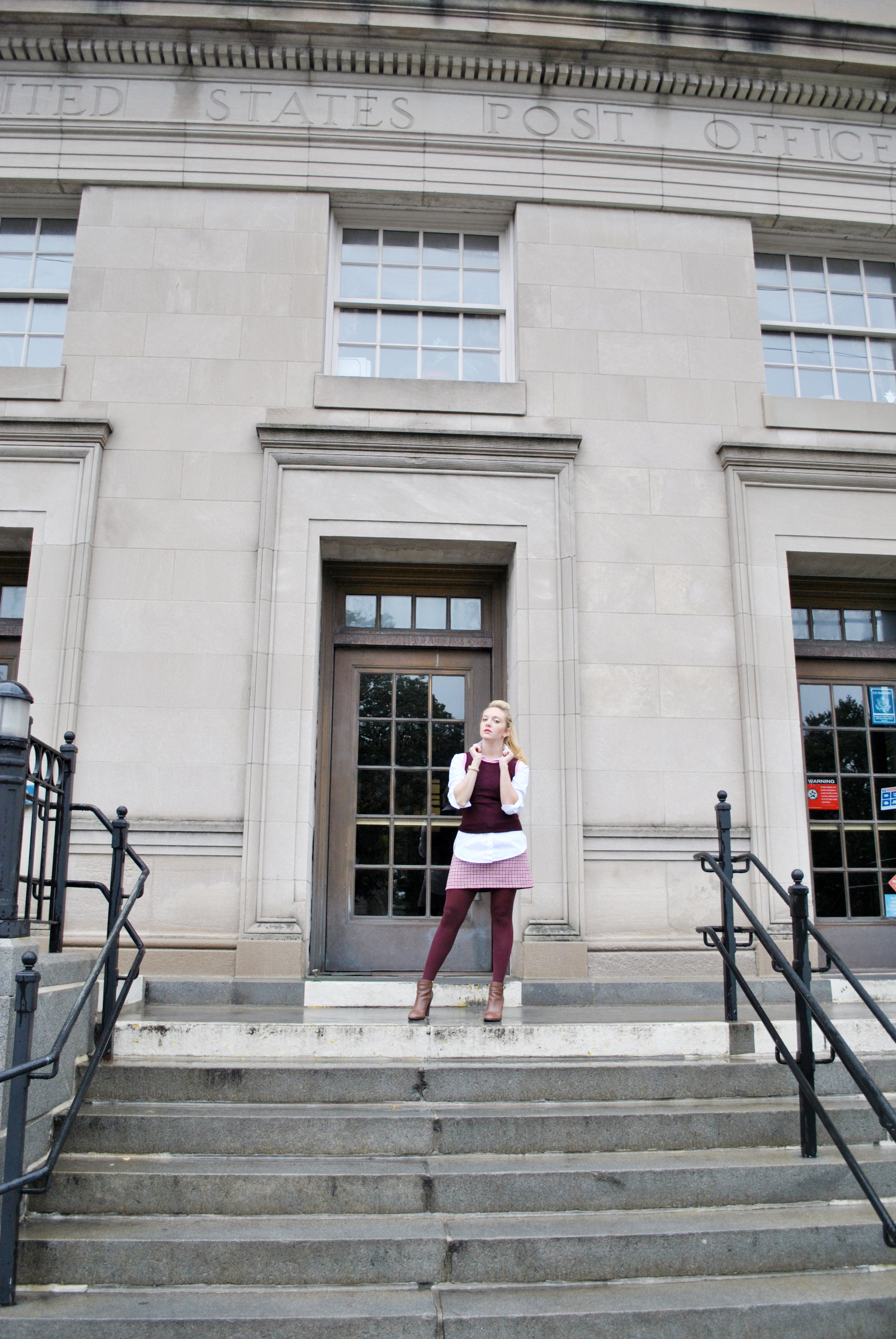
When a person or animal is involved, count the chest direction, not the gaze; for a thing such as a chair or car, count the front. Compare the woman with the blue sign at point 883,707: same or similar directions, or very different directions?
same or similar directions

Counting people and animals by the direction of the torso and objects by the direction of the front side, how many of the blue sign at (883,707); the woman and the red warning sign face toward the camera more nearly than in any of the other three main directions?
3

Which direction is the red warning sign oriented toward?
toward the camera

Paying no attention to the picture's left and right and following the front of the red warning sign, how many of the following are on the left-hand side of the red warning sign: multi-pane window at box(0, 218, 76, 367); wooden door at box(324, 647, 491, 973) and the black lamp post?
0

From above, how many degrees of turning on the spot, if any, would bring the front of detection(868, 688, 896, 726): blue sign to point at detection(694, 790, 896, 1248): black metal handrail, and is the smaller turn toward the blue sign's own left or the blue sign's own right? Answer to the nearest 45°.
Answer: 0° — it already faces it

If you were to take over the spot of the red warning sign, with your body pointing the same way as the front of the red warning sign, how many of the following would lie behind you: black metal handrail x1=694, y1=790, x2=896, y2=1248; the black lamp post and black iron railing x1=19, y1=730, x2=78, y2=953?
0

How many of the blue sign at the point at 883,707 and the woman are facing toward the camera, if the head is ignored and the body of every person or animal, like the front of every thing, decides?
2

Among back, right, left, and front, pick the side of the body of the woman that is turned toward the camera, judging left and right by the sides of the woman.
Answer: front

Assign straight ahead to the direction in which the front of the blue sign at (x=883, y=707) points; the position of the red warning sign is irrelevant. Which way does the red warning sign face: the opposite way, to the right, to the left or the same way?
the same way

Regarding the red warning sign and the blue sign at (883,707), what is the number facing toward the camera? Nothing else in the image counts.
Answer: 2

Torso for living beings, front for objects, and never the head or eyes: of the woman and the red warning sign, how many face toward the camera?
2

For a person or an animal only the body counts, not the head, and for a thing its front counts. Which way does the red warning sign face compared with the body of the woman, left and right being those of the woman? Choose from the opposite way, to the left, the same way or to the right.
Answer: the same way

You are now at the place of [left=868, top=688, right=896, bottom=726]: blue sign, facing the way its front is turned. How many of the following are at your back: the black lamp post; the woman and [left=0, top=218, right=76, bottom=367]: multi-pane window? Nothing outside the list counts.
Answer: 0

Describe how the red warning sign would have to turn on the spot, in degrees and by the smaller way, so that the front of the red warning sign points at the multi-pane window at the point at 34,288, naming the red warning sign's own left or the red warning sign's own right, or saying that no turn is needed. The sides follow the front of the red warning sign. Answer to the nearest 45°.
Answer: approximately 45° to the red warning sign's own right
